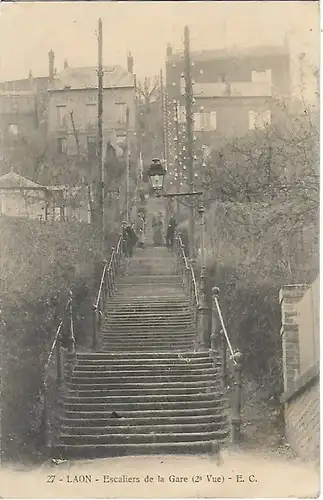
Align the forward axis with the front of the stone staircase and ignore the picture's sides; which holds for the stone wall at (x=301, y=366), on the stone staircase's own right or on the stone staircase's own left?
on the stone staircase's own left

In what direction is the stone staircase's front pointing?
toward the camera
